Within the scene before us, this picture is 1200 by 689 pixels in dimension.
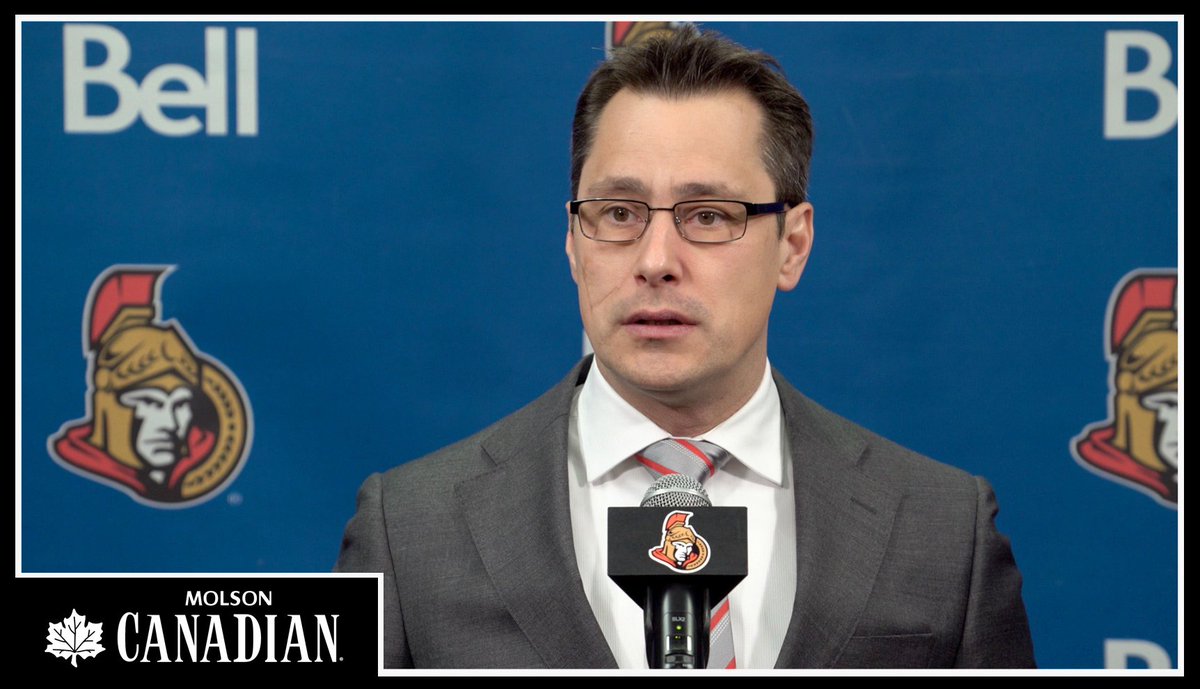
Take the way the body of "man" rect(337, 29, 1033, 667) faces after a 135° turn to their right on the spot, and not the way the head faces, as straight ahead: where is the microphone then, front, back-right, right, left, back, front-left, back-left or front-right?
back-left

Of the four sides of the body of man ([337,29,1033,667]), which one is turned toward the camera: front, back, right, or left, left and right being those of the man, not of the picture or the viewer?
front
